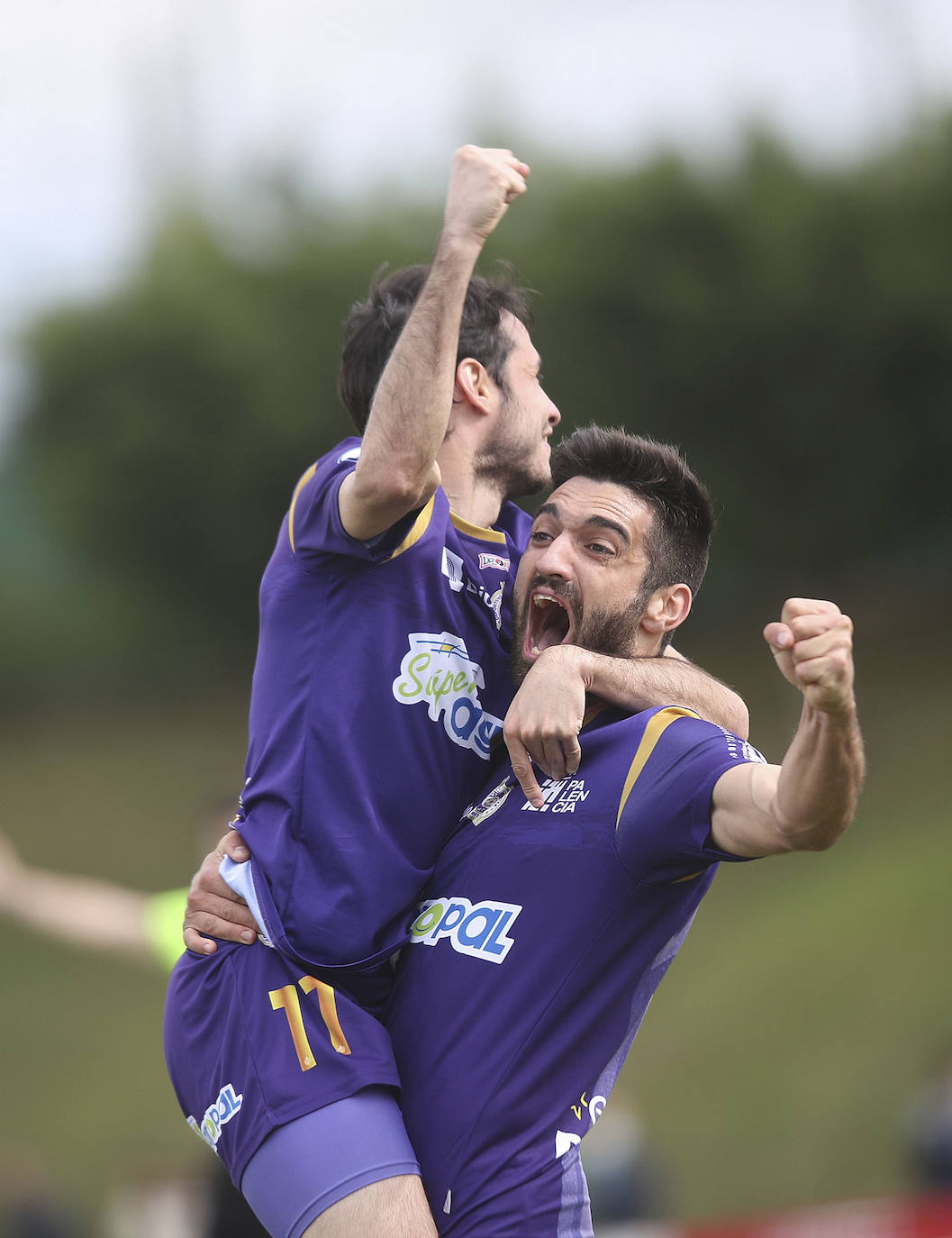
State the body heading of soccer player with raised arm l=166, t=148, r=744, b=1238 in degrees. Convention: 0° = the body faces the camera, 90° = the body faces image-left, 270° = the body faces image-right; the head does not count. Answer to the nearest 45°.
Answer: approximately 315°

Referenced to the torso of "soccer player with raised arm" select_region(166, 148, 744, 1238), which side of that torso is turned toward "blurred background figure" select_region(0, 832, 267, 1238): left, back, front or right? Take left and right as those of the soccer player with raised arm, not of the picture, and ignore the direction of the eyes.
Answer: back

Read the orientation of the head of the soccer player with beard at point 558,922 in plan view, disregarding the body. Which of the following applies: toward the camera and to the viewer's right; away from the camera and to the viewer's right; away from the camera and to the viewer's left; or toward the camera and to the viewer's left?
toward the camera and to the viewer's left

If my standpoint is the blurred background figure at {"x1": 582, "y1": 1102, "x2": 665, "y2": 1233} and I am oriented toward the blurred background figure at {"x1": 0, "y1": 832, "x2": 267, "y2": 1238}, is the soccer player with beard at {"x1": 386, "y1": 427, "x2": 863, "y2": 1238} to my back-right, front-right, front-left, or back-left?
front-left

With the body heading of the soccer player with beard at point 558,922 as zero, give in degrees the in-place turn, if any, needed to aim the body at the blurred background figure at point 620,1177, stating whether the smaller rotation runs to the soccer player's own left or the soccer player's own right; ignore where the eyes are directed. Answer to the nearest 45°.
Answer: approximately 135° to the soccer player's own right

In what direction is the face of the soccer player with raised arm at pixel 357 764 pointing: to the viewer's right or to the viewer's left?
to the viewer's right

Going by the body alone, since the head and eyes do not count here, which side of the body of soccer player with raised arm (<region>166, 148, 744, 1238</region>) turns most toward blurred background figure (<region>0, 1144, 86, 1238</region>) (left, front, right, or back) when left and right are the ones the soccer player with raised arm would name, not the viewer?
back
